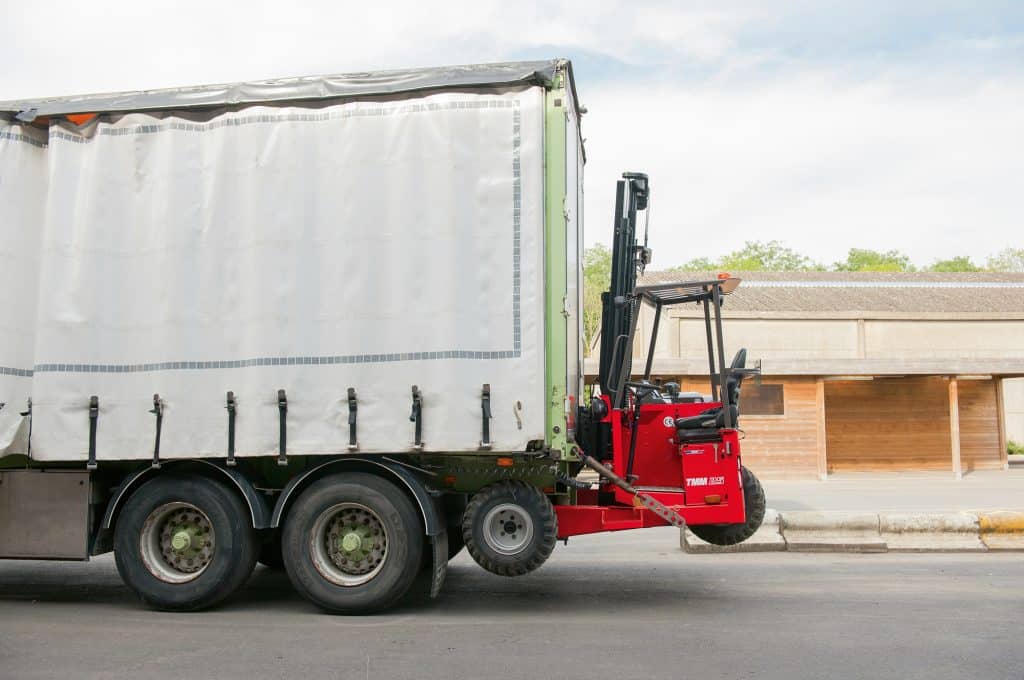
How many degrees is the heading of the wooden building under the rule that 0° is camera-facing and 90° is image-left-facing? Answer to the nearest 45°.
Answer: approximately 0°

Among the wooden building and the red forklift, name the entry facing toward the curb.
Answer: the wooden building

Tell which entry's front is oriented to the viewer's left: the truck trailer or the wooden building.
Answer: the truck trailer

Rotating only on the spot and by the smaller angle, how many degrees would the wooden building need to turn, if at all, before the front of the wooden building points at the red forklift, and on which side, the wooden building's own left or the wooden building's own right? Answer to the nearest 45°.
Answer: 0° — it already faces it

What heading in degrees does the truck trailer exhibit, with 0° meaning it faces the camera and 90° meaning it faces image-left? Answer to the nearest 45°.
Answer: approximately 90°

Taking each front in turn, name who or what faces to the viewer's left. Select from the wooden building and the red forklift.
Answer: the red forklift

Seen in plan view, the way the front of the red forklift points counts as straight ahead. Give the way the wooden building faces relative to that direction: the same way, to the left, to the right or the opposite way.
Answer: to the left

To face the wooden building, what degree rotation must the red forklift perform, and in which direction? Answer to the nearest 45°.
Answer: approximately 90° to its right

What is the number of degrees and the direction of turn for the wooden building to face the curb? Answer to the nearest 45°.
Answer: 0° — it already faces it

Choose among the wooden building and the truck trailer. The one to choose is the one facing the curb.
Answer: the wooden building

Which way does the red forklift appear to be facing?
to the viewer's left

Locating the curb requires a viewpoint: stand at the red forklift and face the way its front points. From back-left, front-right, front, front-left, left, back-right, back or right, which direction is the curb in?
back-right
